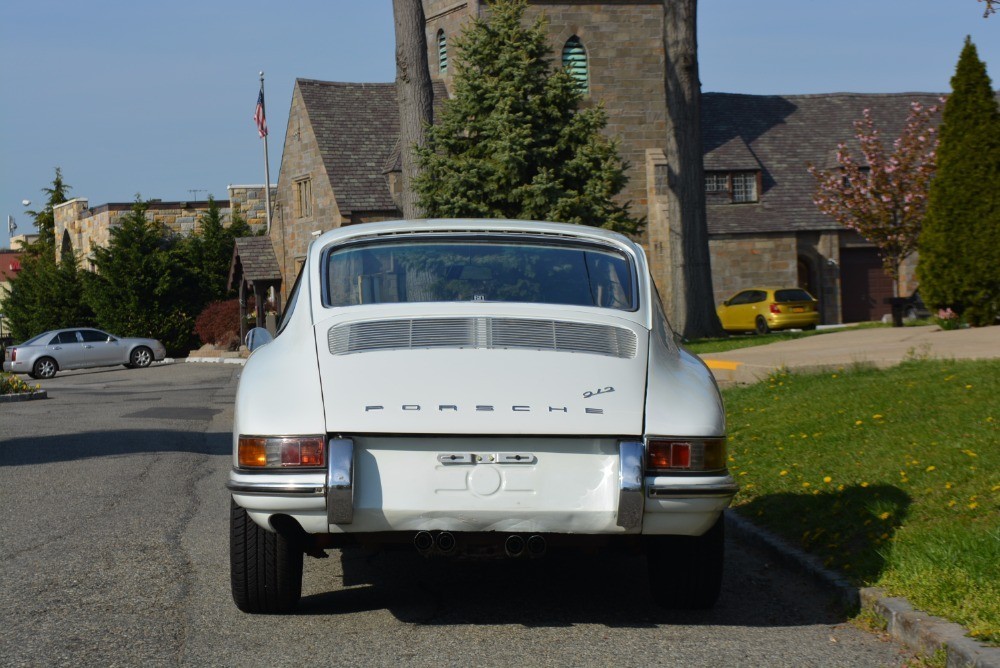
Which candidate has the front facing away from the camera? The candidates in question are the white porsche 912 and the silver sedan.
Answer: the white porsche 912

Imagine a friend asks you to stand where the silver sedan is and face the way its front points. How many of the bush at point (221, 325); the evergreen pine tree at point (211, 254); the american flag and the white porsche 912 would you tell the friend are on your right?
1

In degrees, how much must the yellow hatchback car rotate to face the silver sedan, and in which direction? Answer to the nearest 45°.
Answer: approximately 45° to its left

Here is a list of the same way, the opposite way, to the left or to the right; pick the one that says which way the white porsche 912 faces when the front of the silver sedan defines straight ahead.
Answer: to the left

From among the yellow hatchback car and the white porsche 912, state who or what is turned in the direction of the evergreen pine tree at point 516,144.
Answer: the white porsche 912

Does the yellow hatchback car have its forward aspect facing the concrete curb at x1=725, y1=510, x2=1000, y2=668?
no

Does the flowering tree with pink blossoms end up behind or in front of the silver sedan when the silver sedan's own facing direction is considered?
in front

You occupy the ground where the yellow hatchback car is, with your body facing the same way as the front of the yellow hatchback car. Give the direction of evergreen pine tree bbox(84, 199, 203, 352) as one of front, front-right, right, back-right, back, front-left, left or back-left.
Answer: front-left

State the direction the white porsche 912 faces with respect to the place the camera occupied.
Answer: facing away from the viewer

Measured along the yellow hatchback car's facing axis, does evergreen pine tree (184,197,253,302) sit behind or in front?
in front

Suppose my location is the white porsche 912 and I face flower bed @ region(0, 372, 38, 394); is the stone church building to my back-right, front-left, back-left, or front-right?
front-right

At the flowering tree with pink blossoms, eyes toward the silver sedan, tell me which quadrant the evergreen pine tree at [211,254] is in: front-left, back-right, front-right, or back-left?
front-right

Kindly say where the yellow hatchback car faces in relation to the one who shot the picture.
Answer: facing away from the viewer and to the left of the viewer

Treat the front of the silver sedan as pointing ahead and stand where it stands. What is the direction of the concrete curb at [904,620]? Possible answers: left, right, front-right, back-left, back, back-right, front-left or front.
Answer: right
